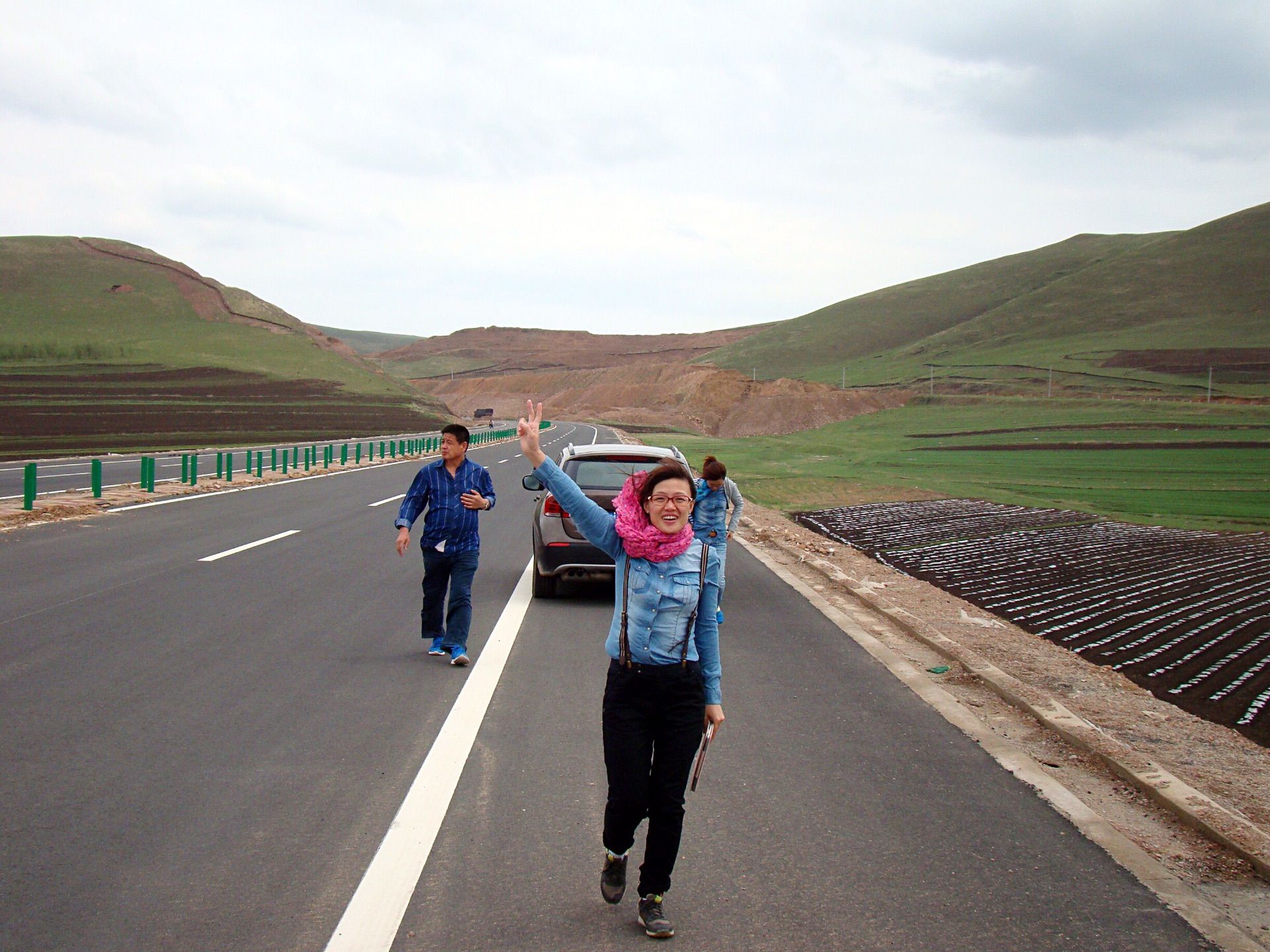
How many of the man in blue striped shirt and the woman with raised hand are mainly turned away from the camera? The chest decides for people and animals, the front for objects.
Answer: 0

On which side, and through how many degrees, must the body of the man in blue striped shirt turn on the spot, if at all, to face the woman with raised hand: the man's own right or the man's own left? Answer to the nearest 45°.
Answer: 0° — they already face them

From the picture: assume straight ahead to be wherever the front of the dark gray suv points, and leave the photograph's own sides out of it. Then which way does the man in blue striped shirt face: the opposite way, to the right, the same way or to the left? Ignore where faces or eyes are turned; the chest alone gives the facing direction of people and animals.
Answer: the opposite way

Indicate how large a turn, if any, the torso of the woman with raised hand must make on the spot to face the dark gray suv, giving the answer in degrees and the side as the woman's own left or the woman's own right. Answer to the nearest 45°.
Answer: approximately 180°

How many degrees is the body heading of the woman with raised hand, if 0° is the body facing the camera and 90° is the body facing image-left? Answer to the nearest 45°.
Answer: approximately 0°

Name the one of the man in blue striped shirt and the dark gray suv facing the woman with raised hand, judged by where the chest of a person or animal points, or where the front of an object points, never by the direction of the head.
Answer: the man in blue striped shirt

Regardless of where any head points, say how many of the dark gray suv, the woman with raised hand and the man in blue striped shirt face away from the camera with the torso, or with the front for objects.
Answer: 1

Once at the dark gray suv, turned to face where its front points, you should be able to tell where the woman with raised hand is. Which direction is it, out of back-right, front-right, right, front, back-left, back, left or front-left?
back

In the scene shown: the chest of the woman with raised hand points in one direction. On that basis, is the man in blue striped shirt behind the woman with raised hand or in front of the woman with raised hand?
behind

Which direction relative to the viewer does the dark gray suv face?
away from the camera

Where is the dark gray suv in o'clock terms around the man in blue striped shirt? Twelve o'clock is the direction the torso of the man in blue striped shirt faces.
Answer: The dark gray suv is roughly at 7 o'clock from the man in blue striped shirt.

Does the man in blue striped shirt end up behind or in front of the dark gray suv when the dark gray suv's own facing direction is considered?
behind
